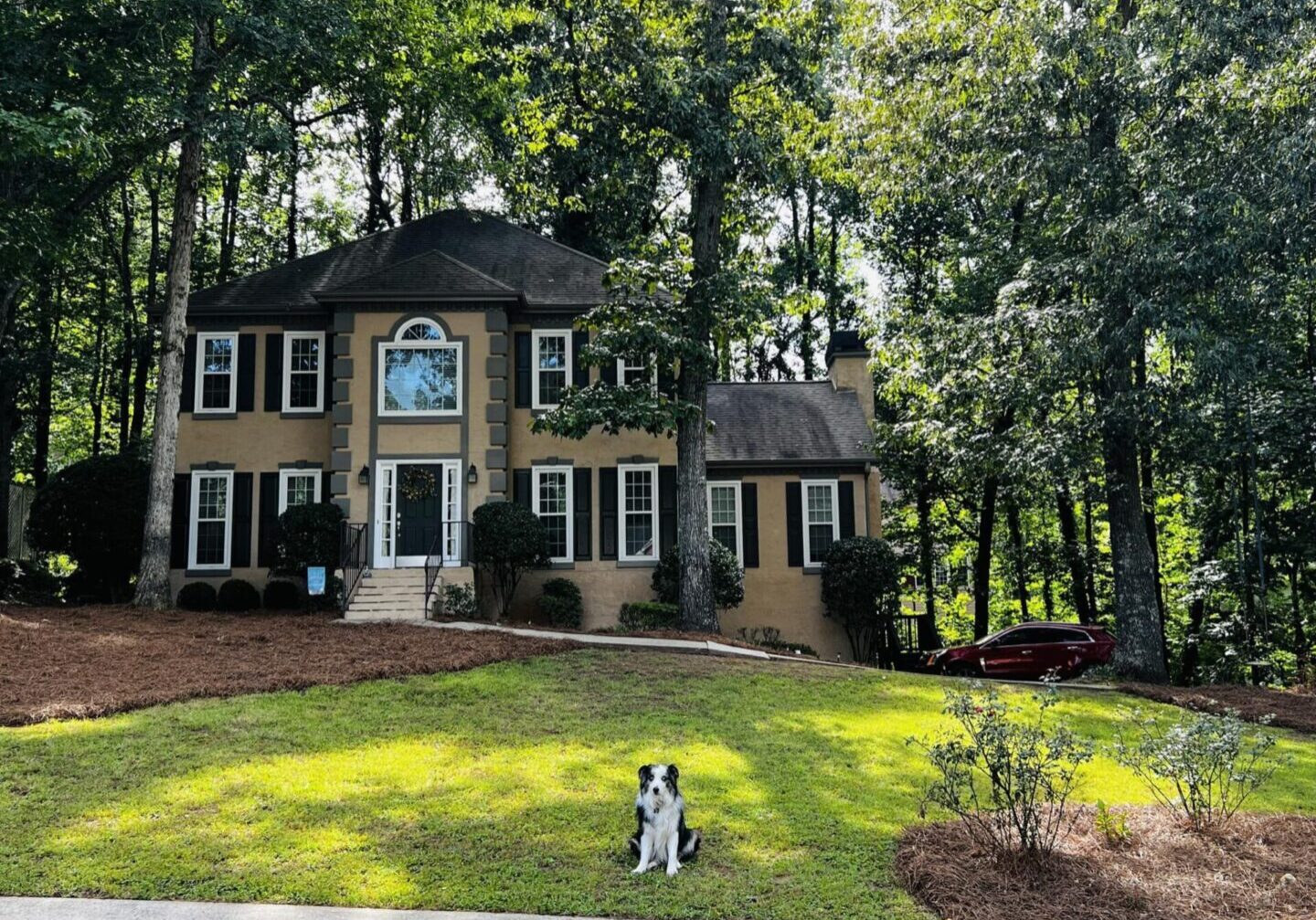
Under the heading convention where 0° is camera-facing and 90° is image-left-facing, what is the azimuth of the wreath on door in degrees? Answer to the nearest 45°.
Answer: approximately 0°

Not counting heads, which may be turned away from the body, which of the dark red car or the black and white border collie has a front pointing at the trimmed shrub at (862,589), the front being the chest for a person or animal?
the dark red car

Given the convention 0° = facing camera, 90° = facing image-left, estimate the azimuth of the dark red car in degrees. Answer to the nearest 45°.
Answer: approximately 90°

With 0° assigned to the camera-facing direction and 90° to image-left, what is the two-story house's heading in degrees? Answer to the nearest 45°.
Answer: approximately 0°

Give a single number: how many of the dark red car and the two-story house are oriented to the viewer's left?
1

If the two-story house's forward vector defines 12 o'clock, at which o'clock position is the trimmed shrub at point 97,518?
The trimmed shrub is roughly at 3 o'clock from the two-story house.

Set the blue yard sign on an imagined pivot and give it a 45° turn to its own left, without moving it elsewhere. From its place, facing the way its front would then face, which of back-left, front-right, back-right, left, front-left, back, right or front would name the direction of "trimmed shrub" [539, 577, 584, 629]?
front-left
